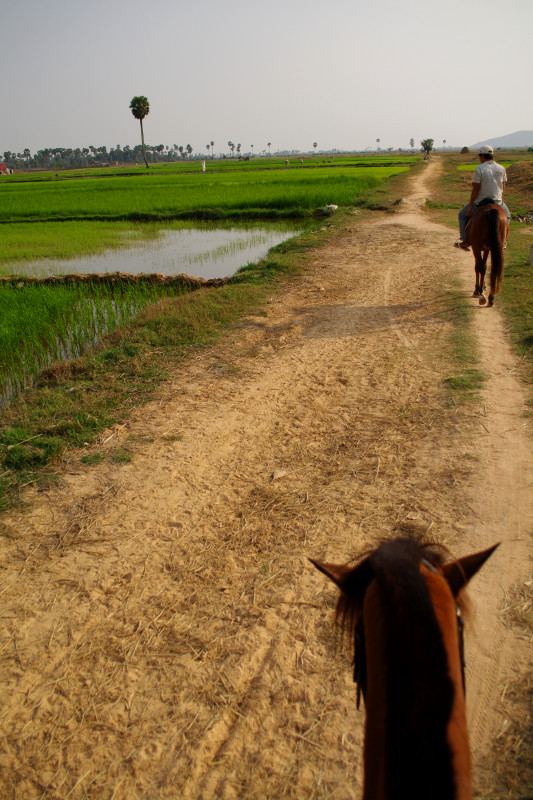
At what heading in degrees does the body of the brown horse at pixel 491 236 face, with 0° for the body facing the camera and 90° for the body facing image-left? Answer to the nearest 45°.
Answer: approximately 180°
